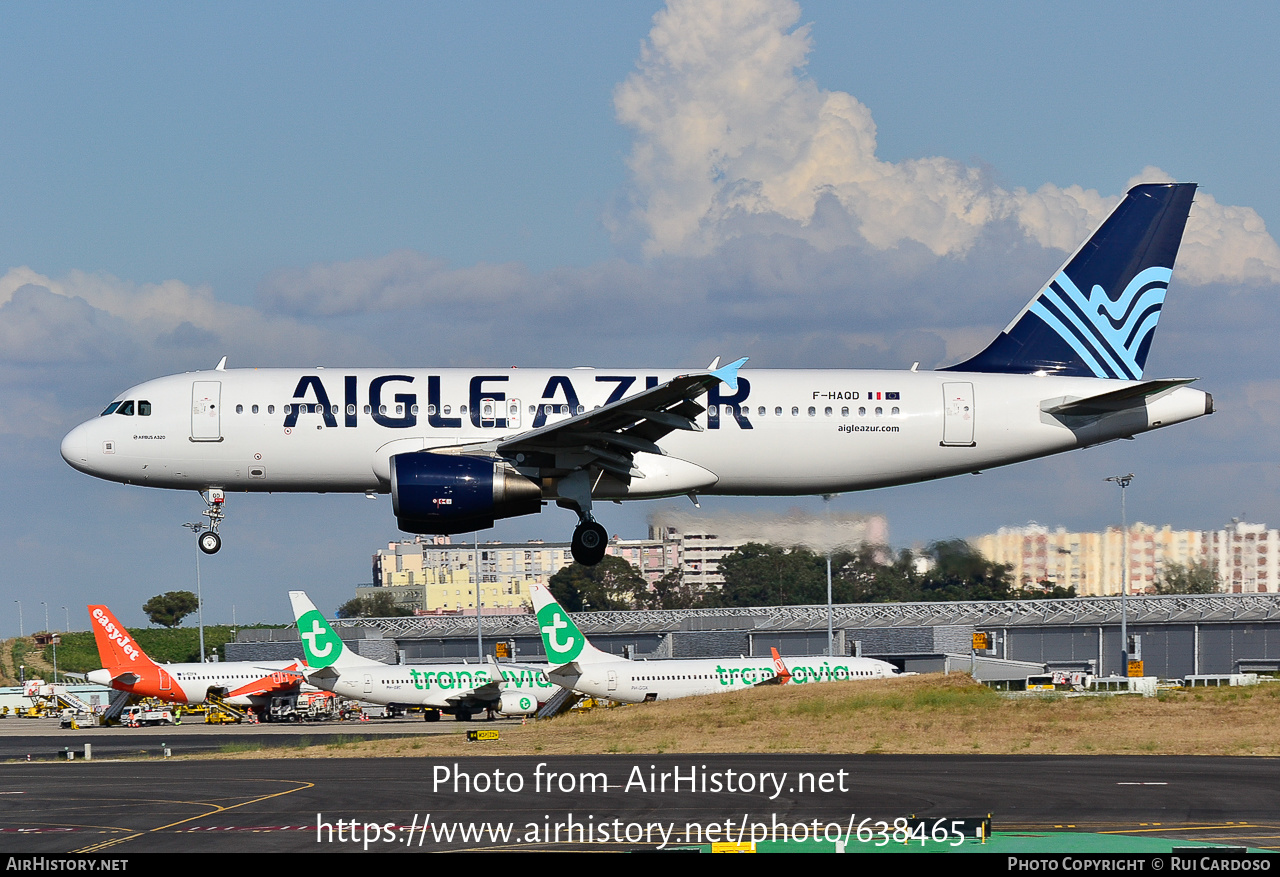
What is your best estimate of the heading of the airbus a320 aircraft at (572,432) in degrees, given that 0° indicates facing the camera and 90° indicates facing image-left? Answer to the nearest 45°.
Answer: approximately 90°

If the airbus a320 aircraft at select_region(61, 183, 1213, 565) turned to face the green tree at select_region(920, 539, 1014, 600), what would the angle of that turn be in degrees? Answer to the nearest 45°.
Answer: approximately 135° to its right
